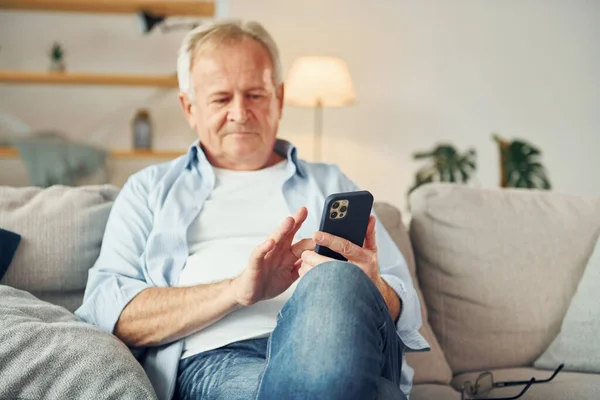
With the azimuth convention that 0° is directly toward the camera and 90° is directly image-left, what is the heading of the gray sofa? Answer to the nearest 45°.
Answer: approximately 0°

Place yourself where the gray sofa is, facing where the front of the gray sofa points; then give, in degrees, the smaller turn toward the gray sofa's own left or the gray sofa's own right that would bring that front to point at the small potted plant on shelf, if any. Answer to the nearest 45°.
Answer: approximately 135° to the gray sofa's own right

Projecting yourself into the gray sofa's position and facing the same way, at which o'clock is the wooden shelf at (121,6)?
The wooden shelf is roughly at 5 o'clock from the gray sofa.

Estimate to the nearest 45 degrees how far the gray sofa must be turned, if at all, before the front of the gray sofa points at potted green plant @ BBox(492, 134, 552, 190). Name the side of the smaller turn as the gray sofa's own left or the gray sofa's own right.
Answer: approximately 180°

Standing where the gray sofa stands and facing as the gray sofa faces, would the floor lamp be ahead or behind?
behind

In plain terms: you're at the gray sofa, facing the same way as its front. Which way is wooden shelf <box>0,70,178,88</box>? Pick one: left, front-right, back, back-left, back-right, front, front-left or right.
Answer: back-right
